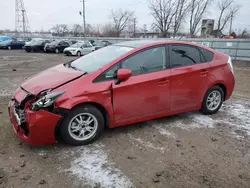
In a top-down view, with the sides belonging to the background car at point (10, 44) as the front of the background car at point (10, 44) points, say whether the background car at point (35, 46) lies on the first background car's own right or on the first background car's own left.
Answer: on the first background car's own left

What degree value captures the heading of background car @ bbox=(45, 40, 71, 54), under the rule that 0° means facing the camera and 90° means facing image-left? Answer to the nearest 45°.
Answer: approximately 45°

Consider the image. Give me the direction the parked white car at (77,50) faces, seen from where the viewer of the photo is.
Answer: facing the viewer and to the left of the viewer

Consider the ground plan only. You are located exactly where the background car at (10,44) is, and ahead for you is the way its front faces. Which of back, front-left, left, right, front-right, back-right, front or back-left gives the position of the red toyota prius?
front-left

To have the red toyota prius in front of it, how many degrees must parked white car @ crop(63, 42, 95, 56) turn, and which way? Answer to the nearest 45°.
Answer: approximately 45° to its left

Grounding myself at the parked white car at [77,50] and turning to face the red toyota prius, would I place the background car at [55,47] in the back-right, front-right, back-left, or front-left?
back-right

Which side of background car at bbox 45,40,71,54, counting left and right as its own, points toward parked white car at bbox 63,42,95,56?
left

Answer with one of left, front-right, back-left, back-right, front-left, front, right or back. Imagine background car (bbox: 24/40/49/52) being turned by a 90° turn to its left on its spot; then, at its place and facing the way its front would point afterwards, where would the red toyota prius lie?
front-right

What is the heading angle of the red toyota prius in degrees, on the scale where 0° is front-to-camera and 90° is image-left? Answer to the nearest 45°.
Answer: approximately 45°

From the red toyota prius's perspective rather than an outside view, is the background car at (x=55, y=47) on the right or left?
on its right

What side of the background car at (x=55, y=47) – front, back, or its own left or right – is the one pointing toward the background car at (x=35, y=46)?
right
